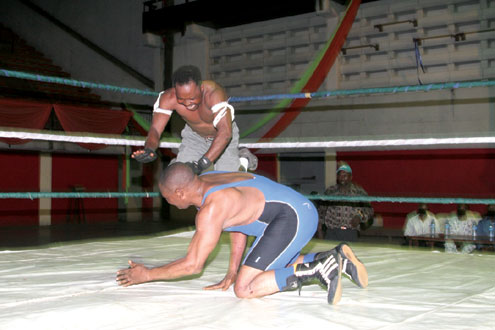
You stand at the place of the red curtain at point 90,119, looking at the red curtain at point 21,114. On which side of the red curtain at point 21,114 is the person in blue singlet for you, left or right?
left

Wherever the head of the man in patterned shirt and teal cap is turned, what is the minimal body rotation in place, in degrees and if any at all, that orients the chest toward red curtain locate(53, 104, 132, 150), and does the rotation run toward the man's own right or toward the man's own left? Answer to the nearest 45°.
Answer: approximately 135° to the man's own right

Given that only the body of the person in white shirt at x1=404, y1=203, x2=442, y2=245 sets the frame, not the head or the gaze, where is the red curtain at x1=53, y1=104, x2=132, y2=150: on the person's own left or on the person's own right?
on the person's own right

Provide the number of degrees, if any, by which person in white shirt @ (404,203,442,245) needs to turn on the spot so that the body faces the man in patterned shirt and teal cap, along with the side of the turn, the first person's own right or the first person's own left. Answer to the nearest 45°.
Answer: approximately 45° to the first person's own right

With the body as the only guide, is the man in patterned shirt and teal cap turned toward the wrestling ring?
yes

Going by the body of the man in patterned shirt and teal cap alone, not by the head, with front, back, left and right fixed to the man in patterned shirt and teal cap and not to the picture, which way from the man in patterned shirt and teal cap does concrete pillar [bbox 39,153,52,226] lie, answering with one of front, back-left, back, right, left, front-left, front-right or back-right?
back-right

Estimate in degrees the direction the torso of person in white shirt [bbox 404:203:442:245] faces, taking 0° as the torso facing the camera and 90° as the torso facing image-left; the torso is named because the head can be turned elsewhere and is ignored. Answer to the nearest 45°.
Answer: approximately 0°

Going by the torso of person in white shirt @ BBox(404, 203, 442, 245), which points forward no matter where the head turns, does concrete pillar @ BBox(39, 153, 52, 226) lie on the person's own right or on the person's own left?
on the person's own right

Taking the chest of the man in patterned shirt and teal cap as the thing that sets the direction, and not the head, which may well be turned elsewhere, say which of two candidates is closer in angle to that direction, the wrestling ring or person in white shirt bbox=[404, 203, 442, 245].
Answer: the wrestling ring

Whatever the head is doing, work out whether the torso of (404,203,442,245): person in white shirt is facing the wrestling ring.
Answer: yes

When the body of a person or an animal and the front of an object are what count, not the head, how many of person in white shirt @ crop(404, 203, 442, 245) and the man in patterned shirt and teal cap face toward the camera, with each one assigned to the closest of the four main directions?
2
